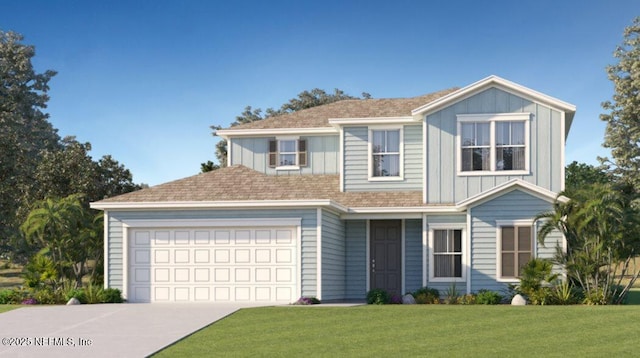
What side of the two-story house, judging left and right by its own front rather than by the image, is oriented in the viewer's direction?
front

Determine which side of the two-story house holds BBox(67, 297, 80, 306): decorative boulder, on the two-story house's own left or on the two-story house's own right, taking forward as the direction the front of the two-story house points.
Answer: on the two-story house's own right

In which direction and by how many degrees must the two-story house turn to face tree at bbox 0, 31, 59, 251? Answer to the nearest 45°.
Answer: approximately 135° to its right

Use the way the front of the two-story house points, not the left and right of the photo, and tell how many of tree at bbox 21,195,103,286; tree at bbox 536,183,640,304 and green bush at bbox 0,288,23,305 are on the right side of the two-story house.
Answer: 2

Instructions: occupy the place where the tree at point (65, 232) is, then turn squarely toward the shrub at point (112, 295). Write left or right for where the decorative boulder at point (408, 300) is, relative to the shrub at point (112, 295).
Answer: left

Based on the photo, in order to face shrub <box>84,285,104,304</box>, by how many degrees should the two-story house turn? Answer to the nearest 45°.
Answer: approximately 90° to its right

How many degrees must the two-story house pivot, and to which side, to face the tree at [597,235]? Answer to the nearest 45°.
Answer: approximately 45° to its left

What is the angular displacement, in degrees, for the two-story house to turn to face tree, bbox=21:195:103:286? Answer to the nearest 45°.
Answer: approximately 90° to its right

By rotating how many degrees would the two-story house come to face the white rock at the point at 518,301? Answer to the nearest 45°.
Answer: approximately 45° to its left

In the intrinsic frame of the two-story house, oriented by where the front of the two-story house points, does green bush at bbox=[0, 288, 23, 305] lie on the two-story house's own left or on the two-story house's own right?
on the two-story house's own right
